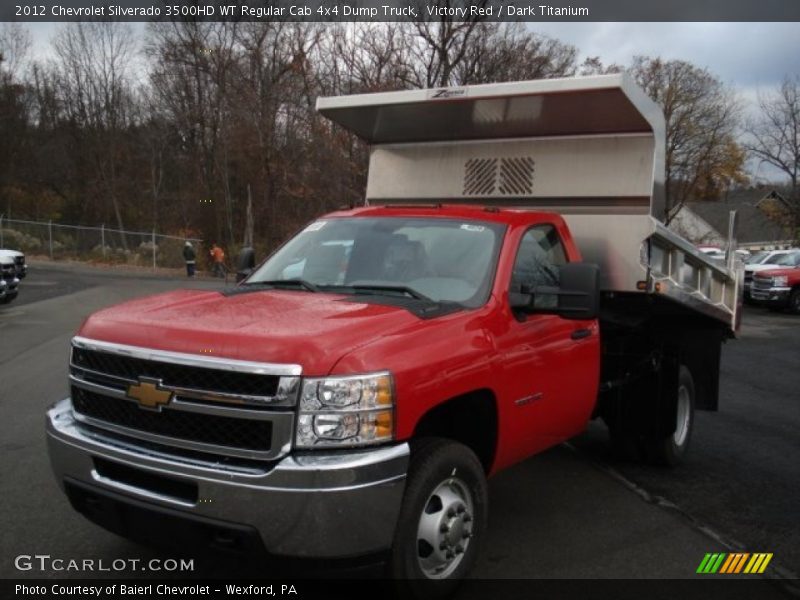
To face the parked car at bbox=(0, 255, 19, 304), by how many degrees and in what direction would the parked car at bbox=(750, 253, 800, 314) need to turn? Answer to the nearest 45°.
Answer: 0° — it already faces it

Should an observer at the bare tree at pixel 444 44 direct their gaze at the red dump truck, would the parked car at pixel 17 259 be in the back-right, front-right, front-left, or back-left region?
front-right

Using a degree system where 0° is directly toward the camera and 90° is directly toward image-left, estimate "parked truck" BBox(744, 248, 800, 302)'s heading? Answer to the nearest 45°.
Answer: approximately 45°

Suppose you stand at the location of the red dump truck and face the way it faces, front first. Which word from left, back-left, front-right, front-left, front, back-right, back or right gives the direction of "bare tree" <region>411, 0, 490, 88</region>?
back-right

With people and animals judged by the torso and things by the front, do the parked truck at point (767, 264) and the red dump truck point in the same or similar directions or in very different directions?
same or similar directions

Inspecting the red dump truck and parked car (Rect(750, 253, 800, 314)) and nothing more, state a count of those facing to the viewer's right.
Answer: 0

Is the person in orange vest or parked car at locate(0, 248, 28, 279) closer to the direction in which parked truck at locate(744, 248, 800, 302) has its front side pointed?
the parked car

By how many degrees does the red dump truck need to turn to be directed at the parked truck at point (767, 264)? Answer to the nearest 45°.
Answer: approximately 180°

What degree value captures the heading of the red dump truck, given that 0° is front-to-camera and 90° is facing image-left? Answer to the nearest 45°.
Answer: approximately 45°

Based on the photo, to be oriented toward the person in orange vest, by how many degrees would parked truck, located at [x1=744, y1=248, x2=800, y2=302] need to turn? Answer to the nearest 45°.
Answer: approximately 45° to its right

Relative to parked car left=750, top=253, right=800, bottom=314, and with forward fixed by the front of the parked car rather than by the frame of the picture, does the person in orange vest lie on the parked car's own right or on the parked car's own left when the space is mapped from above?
on the parked car's own right
